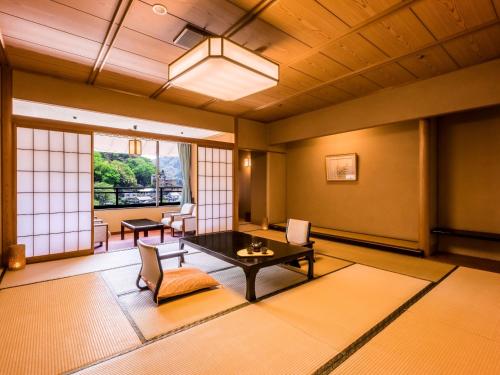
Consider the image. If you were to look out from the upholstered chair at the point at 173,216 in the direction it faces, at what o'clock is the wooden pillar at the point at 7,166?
The wooden pillar is roughly at 12 o'clock from the upholstered chair.

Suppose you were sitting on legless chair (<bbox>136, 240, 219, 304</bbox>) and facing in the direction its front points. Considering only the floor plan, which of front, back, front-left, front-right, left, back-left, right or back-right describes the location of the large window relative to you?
front-left

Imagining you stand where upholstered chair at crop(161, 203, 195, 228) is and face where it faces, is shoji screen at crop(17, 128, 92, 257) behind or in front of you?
in front

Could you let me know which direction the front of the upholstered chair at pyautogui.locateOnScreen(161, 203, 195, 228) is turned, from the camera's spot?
facing the viewer and to the left of the viewer

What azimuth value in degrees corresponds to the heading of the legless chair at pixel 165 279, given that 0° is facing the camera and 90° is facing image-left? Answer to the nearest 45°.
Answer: approximately 225°

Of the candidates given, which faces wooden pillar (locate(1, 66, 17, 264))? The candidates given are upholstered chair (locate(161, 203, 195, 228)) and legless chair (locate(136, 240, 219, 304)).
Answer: the upholstered chair

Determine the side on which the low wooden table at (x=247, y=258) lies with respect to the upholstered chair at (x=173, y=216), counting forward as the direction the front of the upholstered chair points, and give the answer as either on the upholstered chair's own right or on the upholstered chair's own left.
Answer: on the upholstered chair's own left

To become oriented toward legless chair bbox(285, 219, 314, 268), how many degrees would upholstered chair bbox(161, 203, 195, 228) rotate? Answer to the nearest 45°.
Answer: approximately 90° to its left

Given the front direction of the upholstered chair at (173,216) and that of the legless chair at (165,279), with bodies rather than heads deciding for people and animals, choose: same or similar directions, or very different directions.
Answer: very different directions

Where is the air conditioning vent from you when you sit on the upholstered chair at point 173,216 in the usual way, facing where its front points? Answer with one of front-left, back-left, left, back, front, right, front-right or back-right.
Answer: front-left
